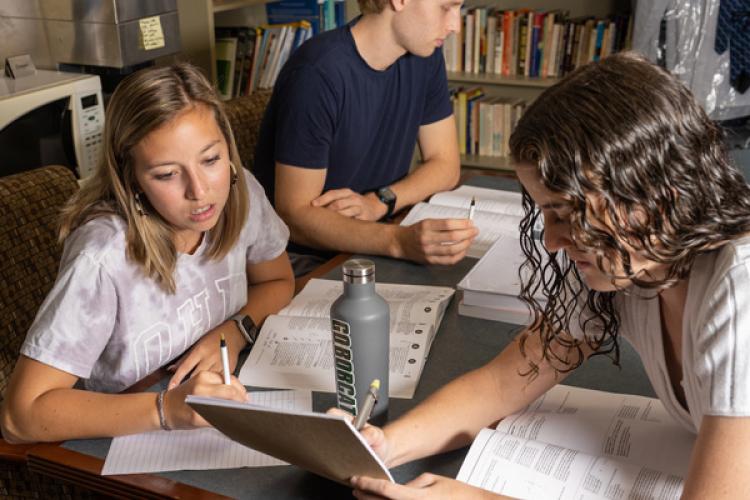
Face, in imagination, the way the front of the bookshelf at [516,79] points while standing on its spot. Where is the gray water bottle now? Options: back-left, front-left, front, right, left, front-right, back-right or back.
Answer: front

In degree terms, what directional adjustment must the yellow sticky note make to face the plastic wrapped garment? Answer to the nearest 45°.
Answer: approximately 90° to its left

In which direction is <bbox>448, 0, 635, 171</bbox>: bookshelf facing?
toward the camera

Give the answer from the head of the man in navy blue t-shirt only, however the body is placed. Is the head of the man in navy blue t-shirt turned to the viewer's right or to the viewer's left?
to the viewer's right

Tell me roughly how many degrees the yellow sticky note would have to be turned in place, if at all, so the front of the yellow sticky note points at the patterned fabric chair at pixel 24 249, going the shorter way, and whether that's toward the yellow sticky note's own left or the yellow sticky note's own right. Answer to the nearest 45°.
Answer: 0° — it already faces it

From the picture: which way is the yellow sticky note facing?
toward the camera

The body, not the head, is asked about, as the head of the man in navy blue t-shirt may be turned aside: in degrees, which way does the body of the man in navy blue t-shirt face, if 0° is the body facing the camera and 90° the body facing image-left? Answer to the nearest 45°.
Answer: approximately 315°

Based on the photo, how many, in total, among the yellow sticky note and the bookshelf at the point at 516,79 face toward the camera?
2

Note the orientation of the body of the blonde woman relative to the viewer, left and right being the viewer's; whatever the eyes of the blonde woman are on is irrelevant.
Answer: facing the viewer and to the right of the viewer

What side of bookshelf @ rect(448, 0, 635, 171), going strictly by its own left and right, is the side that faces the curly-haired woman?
front

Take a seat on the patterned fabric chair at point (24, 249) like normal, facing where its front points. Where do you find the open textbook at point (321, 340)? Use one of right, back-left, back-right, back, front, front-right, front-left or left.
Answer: front

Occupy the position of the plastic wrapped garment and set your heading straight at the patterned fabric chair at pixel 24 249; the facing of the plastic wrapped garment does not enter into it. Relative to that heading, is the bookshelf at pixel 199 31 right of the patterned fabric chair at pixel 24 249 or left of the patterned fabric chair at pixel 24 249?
right

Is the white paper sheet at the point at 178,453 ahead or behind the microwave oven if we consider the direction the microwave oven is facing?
ahead

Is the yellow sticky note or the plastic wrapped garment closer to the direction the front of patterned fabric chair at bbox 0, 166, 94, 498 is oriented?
the plastic wrapped garment
